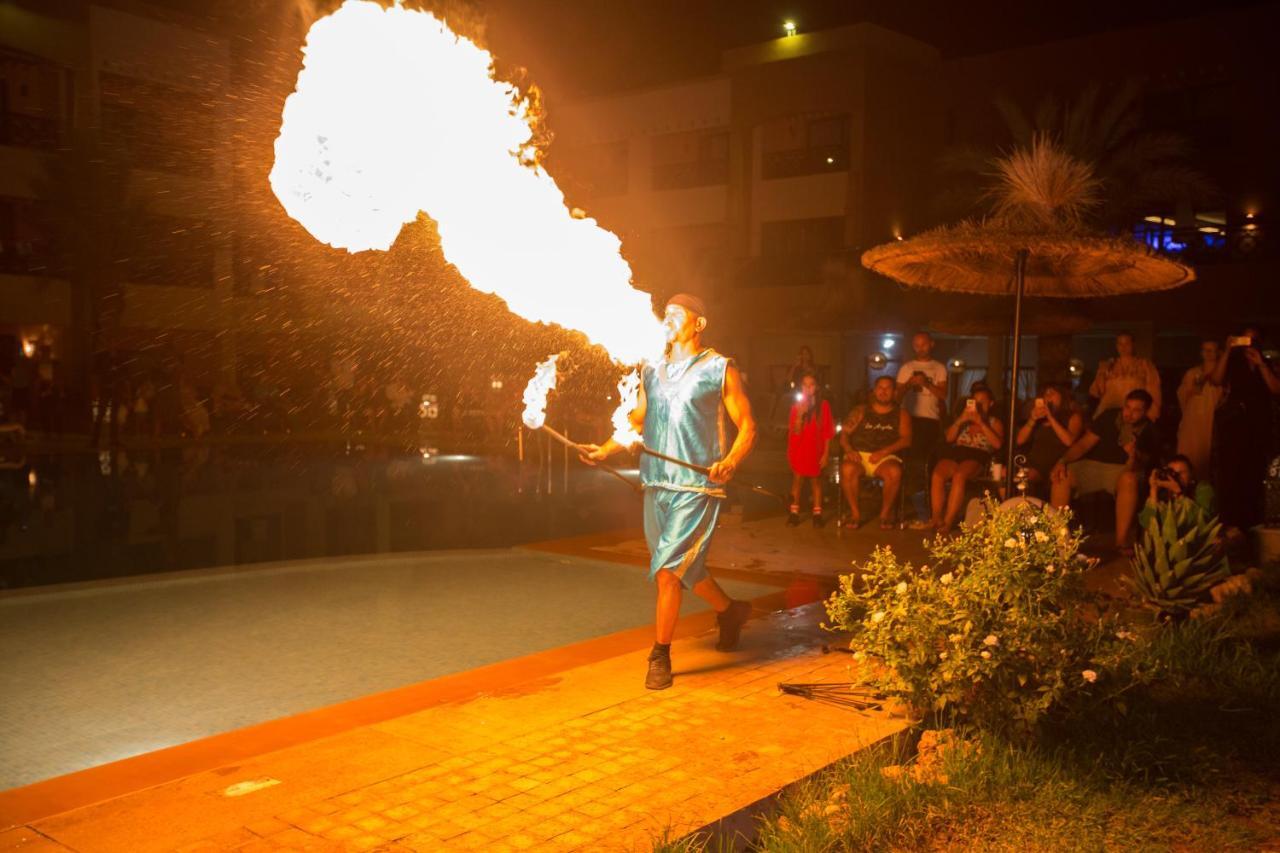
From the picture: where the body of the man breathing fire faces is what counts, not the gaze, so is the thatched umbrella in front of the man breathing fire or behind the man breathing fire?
behind

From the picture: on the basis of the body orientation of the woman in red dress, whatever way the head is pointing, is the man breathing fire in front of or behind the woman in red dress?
in front

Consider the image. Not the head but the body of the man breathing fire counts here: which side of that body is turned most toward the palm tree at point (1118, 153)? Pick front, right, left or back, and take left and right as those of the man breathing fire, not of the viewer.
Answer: back

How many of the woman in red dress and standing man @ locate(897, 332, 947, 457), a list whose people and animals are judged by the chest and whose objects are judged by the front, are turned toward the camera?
2

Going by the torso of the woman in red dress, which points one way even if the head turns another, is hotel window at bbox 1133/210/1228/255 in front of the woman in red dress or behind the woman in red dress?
behind

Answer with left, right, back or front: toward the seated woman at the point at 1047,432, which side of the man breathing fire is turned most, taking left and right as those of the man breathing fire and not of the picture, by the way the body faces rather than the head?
back

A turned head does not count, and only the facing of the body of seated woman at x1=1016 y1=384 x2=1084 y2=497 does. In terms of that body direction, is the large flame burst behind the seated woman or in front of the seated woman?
in front

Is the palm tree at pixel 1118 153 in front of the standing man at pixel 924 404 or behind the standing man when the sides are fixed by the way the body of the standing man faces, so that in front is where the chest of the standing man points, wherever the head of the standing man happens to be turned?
behind
